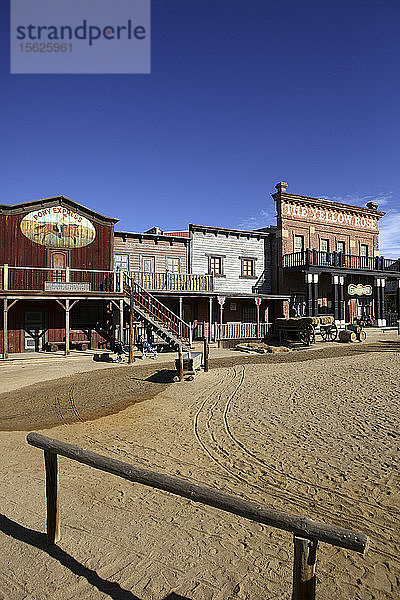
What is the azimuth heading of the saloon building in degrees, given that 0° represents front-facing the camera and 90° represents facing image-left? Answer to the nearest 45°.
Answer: approximately 315°

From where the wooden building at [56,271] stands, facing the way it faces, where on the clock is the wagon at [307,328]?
The wagon is roughly at 9 o'clock from the wooden building.

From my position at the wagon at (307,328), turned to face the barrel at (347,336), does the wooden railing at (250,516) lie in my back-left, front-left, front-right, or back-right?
back-right

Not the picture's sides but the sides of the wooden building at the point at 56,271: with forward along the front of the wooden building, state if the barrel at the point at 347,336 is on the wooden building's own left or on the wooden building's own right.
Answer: on the wooden building's own left

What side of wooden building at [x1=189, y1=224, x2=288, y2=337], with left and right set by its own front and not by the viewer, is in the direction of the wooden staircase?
right

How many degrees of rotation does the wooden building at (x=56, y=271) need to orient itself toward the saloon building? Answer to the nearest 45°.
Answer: approximately 90° to its left

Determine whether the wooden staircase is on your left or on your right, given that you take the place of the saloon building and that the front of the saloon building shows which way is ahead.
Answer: on your right

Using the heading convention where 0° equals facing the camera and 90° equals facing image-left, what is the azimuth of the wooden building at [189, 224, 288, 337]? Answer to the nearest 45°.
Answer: approximately 315°
